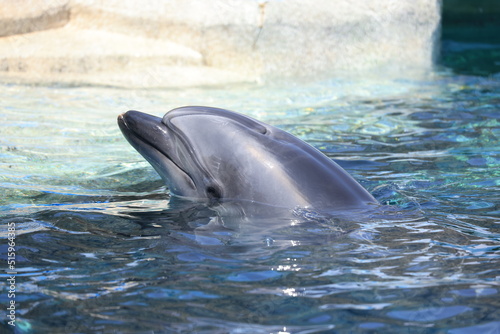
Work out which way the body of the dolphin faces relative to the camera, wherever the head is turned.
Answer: to the viewer's left
